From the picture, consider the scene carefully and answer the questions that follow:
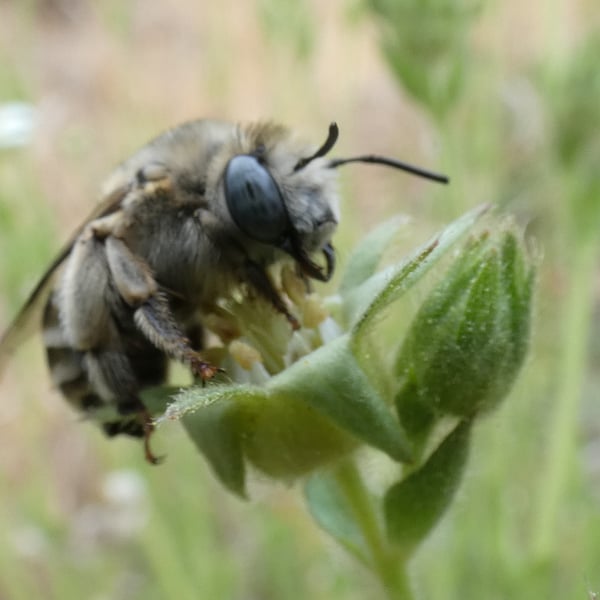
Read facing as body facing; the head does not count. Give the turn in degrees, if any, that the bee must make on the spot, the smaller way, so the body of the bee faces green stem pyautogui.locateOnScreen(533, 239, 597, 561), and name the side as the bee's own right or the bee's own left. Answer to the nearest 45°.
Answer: approximately 45° to the bee's own left

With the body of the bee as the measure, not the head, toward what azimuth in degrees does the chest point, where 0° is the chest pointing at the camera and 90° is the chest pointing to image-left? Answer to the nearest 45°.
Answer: approximately 270°
